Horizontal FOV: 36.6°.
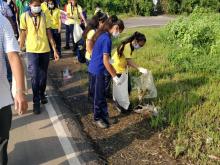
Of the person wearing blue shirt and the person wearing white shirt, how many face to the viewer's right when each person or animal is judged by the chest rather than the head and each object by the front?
1

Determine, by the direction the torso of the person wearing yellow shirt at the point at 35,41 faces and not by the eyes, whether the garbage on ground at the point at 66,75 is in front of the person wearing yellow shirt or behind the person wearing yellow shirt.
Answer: behind

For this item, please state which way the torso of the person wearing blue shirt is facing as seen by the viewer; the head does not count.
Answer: to the viewer's right

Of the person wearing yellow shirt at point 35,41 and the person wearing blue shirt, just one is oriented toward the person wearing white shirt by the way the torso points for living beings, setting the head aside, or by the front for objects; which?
the person wearing yellow shirt

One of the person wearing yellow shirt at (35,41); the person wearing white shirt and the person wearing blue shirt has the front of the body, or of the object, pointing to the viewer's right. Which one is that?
the person wearing blue shirt

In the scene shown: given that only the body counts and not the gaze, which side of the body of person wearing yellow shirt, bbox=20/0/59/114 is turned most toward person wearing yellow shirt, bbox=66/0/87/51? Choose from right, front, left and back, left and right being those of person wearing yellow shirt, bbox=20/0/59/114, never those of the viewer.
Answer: back

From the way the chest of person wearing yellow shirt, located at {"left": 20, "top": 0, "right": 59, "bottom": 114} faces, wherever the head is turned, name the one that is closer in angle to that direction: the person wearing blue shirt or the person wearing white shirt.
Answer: the person wearing white shirt

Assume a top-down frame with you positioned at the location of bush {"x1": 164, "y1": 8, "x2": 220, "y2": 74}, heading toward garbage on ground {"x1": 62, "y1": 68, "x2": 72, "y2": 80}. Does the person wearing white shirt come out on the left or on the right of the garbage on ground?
left

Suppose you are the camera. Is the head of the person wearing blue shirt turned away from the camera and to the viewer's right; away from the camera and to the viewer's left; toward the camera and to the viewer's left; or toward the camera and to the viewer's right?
toward the camera and to the viewer's right

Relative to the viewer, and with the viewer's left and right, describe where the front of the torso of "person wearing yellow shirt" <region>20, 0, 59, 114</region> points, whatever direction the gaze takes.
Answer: facing the viewer
